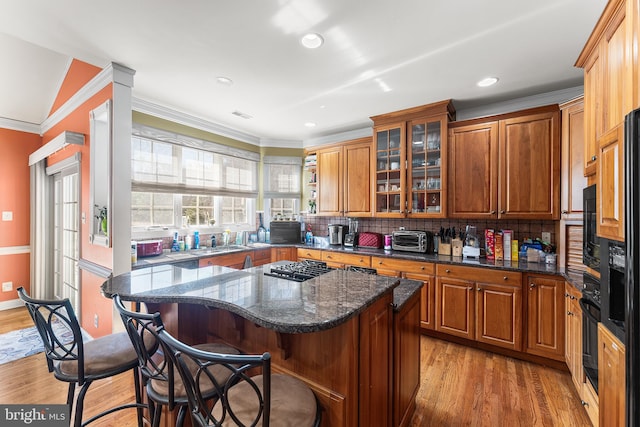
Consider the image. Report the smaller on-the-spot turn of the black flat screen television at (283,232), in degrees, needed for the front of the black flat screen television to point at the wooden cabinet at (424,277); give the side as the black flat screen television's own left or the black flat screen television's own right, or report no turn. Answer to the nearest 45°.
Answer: approximately 45° to the black flat screen television's own left

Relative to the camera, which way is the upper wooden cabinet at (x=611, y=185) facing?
to the viewer's left

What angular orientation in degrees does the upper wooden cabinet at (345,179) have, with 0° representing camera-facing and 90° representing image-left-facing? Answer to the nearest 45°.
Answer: approximately 45°

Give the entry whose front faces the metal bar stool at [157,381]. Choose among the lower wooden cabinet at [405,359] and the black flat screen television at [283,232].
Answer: the black flat screen television

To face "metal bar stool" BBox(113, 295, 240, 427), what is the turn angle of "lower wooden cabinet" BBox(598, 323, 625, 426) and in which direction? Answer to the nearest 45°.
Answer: approximately 45° to its left

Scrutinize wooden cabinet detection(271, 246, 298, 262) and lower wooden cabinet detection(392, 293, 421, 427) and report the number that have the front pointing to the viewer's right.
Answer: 1

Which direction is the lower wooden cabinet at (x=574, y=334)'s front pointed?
to the viewer's left

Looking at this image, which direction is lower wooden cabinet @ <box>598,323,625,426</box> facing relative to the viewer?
to the viewer's left

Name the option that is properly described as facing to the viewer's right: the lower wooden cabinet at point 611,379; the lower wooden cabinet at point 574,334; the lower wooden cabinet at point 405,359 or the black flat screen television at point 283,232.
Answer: the lower wooden cabinet at point 405,359

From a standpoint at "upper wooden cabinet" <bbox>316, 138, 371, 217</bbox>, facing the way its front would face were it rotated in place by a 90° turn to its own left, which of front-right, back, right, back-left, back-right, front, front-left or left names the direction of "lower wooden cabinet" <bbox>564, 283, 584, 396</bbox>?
front

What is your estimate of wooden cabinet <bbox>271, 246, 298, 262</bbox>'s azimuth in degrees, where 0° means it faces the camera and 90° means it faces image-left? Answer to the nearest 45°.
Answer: approximately 0°

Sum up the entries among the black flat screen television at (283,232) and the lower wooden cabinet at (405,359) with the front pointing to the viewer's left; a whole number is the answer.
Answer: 0

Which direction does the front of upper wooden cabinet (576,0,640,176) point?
to the viewer's left

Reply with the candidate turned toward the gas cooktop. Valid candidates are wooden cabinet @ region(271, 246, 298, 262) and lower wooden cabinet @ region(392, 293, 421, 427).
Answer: the wooden cabinet

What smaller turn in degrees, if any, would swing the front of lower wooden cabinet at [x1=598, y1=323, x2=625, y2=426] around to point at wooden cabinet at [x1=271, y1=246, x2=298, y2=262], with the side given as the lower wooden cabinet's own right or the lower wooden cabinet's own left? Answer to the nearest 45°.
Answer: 0° — it already faces it
